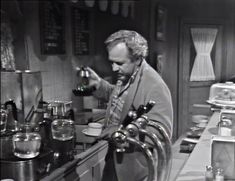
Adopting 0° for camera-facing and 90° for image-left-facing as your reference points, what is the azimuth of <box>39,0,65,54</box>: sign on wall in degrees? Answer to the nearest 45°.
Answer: approximately 0°

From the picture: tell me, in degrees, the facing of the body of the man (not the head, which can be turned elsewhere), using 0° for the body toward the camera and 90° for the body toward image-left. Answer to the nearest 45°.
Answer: approximately 45°
